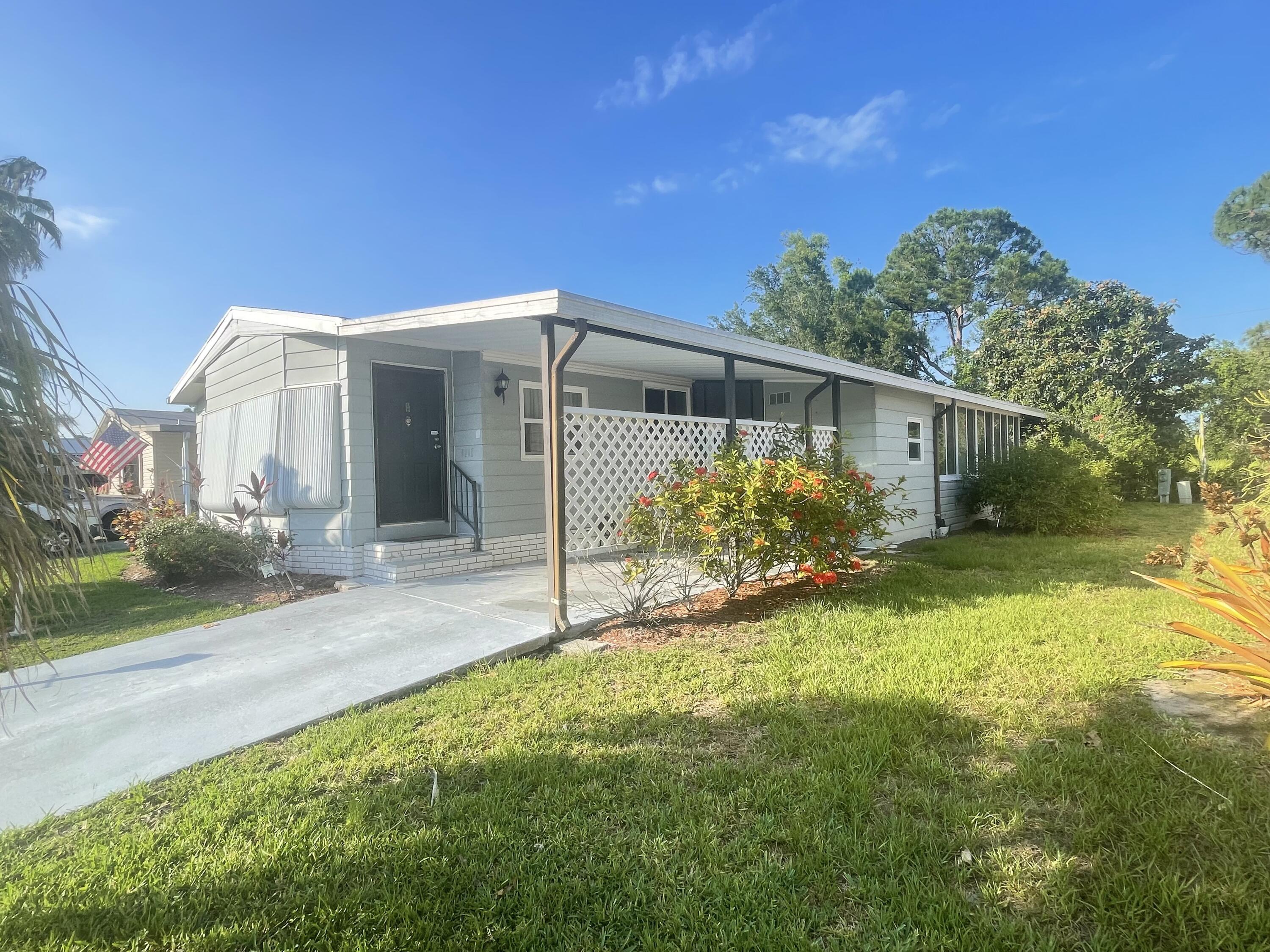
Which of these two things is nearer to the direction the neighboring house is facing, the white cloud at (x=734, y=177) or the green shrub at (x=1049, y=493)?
the green shrub

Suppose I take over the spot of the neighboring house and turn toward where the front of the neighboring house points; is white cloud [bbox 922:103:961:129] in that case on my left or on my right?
on my left

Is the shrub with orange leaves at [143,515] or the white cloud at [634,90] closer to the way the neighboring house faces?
the shrub with orange leaves

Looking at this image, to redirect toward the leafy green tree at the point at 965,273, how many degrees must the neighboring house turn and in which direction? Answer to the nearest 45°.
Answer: approximately 135° to its left

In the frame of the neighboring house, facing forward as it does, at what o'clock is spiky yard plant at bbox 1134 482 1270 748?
The spiky yard plant is roughly at 10 o'clock from the neighboring house.

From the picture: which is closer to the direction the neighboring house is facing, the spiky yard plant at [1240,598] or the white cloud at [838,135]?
the spiky yard plant

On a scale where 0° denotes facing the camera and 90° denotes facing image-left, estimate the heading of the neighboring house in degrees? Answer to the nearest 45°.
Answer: approximately 45°

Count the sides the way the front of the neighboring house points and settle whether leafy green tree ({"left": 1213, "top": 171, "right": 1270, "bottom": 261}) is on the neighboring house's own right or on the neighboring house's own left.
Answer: on the neighboring house's own left
